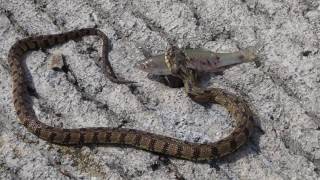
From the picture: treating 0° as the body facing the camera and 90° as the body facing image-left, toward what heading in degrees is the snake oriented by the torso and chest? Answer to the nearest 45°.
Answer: approximately 135°
